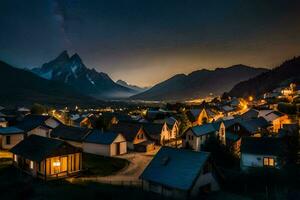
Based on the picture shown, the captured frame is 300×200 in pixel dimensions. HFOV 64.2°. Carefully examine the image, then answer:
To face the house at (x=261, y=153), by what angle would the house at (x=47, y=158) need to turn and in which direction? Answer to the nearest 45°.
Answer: approximately 45° to its left

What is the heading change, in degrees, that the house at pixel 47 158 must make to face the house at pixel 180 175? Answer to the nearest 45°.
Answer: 0° — it already faces it

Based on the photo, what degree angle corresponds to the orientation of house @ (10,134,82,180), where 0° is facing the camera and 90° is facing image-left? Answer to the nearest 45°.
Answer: approximately 315°
